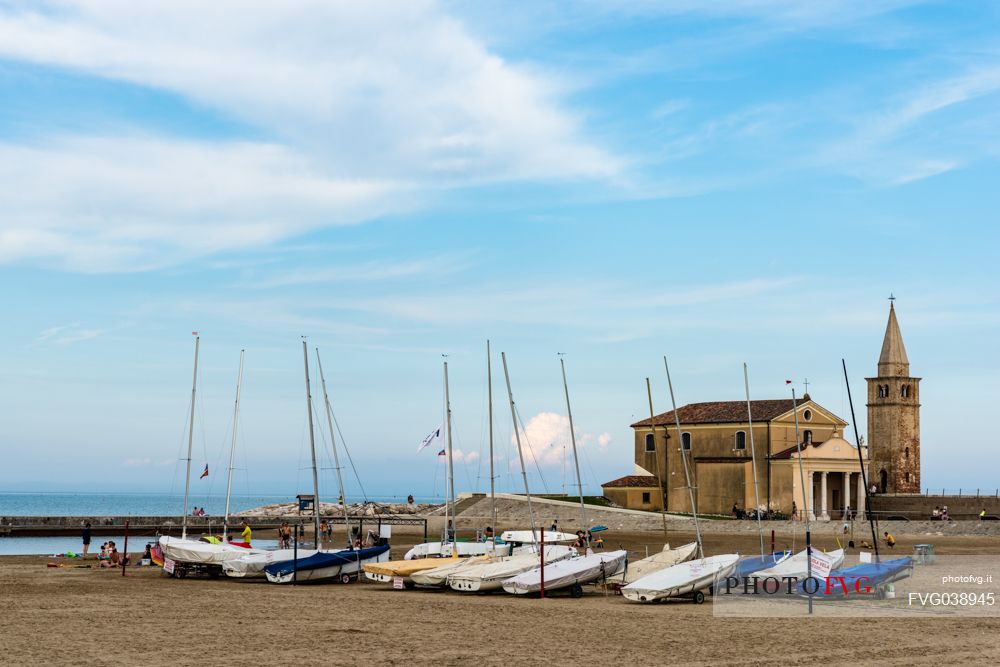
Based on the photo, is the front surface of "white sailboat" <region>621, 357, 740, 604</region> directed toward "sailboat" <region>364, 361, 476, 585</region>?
no

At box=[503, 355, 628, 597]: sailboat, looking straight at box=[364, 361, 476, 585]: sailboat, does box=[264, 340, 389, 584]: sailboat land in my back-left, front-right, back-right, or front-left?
front-left

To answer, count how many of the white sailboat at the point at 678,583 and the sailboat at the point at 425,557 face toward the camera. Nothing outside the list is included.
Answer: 0

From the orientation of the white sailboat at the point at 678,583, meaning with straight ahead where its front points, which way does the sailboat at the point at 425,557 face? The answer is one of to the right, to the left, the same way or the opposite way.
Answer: the same way
